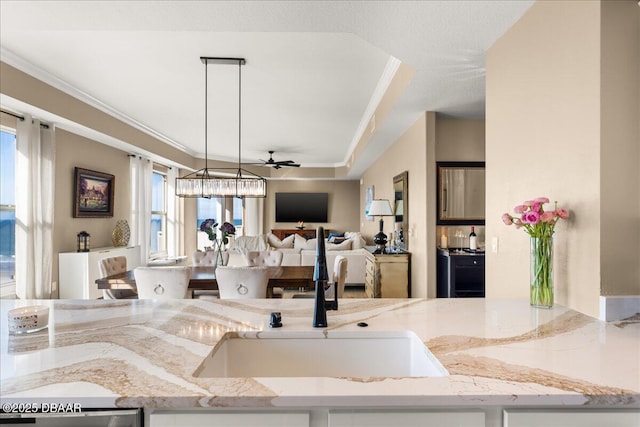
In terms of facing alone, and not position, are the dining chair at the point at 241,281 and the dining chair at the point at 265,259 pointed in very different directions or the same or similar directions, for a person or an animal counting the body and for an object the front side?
very different directions

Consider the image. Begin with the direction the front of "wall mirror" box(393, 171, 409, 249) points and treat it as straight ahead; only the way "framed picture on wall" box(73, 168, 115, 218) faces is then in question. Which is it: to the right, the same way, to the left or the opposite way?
the opposite way

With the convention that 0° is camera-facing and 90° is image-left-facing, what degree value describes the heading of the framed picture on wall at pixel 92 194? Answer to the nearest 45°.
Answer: approximately 315°

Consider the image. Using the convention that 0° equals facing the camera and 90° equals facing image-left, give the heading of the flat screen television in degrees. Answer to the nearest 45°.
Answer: approximately 0°

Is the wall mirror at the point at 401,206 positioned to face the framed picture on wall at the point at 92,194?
yes

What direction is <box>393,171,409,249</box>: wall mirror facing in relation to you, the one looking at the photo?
facing to the left of the viewer

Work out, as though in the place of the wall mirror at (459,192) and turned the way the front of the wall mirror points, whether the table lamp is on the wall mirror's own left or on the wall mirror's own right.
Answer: on the wall mirror's own right

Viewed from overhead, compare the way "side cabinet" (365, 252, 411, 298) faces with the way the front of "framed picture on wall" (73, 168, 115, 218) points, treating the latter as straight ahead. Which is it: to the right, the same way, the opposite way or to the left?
the opposite way

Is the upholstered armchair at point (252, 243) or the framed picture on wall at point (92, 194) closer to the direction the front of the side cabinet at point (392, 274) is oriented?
the framed picture on wall

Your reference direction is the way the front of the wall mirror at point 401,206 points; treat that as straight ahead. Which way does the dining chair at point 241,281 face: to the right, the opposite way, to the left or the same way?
to the right

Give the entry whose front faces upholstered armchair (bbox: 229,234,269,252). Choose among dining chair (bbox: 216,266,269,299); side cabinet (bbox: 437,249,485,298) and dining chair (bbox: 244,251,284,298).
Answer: dining chair (bbox: 216,266,269,299)
